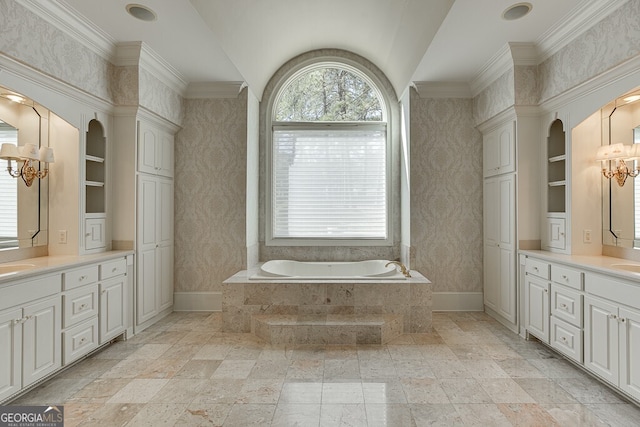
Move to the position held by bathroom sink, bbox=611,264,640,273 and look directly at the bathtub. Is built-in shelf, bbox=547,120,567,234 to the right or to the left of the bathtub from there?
right

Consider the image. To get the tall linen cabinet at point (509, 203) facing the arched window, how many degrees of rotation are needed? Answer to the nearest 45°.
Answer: approximately 45° to its right

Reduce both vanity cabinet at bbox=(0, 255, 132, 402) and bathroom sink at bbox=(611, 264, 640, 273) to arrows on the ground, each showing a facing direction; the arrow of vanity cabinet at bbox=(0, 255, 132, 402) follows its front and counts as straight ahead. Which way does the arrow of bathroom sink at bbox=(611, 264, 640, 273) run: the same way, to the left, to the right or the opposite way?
the opposite way

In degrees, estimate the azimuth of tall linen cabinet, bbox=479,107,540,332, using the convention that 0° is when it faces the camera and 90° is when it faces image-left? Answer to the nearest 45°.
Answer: approximately 45°

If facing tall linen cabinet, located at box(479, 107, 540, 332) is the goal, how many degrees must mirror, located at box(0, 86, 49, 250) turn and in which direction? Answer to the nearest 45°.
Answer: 0° — it already faces it
